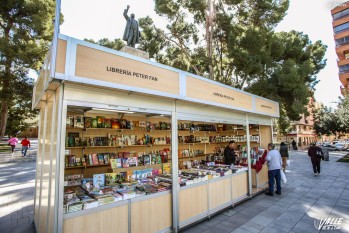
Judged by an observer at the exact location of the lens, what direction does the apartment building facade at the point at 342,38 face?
facing the viewer and to the left of the viewer

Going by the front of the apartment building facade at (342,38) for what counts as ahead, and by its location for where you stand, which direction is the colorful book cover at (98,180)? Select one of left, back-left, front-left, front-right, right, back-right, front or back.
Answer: front-left

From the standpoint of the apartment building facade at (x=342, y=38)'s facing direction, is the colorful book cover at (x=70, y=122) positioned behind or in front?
in front

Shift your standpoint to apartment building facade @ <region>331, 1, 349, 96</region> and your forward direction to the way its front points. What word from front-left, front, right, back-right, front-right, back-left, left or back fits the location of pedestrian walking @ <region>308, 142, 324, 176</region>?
front-left

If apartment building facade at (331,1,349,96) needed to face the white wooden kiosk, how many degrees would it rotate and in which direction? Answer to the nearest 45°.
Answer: approximately 45° to its left

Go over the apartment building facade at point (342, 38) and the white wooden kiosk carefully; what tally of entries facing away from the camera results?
0

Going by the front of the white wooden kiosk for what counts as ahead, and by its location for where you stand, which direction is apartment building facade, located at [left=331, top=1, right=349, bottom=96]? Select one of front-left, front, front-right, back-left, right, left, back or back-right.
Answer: left

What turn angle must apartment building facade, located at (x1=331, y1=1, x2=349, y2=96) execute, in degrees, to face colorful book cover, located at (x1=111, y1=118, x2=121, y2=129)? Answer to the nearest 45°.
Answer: approximately 45° to its left

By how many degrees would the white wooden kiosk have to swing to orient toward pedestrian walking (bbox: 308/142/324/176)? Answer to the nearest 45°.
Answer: approximately 90° to its left
